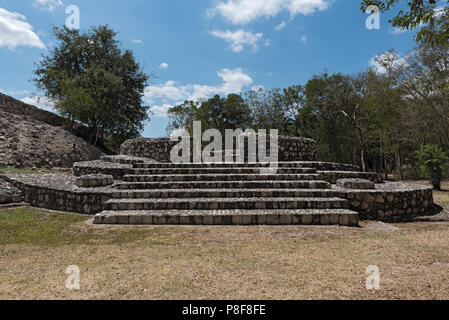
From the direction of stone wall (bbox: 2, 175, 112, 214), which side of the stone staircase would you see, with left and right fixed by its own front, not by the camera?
right

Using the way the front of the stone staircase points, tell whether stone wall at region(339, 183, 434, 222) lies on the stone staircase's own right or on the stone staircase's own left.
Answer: on the stone staircase's own left

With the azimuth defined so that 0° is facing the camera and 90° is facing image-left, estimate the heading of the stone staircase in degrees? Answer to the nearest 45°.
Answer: approximately 0°

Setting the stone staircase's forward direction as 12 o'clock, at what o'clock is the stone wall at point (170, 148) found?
The stone wall is roughly at 5 o'clock from the stone staircase.

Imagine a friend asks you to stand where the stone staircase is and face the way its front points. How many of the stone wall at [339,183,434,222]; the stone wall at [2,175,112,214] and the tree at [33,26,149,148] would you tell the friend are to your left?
1

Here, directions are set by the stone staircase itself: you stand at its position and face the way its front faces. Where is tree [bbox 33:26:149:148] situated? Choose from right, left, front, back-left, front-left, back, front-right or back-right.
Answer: back-right

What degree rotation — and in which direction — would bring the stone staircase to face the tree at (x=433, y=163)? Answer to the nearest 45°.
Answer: approximately 135° to its left

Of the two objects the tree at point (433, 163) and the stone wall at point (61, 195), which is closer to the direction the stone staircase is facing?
the stone wall

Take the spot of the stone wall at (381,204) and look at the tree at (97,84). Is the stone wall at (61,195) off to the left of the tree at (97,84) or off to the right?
left
